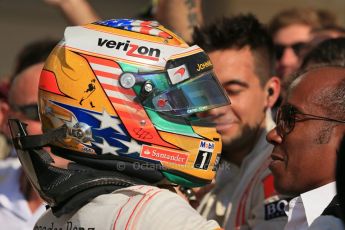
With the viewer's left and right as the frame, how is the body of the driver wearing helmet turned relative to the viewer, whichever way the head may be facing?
facing to the right of the viewer

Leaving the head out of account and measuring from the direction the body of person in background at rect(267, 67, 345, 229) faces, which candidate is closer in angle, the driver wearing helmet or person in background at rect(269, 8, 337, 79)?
the driver wearing helmet

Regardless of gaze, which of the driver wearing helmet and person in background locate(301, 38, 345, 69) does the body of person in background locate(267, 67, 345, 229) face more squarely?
the driver wearing helmet

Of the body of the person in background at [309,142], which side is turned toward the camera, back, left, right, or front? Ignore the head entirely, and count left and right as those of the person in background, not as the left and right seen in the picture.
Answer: left

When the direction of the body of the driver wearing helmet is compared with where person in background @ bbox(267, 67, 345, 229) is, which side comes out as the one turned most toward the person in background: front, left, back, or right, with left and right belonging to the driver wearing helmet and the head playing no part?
front

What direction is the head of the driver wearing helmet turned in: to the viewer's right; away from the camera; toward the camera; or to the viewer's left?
to the viewer's right

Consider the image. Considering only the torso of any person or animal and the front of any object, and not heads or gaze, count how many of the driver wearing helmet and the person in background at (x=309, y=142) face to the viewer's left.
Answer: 1

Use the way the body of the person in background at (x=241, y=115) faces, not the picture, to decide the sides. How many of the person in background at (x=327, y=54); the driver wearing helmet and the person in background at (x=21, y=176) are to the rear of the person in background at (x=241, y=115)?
1

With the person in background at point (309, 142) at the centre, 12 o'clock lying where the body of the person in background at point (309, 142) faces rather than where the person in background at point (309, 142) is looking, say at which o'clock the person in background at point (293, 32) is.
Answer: the person in background at point (293, 32) is roughly at 3 o'clock from the person in background at point (309, 142).

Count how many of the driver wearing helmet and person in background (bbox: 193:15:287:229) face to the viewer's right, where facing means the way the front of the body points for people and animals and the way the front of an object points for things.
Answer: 1

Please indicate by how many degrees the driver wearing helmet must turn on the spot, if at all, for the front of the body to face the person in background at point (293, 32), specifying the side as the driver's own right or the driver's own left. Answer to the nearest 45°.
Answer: approximately 45° to the driver's own left

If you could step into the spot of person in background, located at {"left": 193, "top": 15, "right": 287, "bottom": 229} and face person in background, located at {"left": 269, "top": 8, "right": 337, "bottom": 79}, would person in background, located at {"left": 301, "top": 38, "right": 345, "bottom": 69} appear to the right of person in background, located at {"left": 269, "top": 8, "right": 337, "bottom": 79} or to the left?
right
